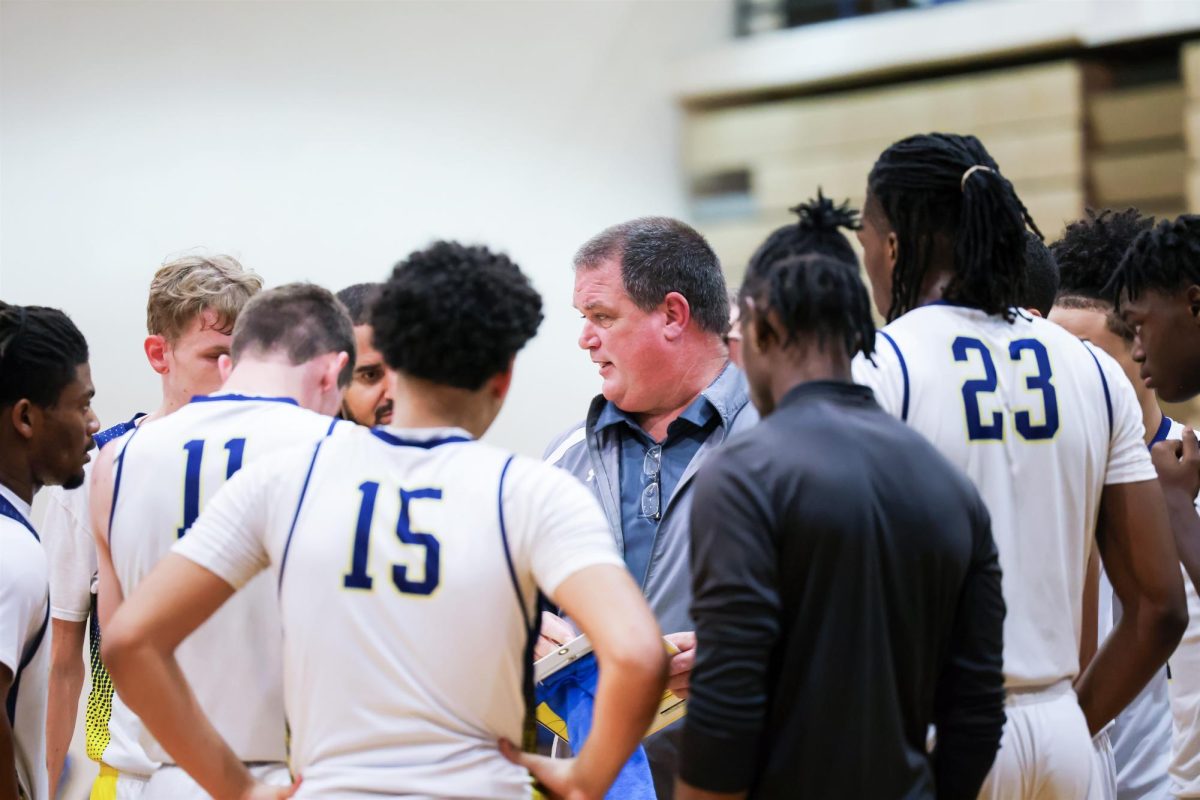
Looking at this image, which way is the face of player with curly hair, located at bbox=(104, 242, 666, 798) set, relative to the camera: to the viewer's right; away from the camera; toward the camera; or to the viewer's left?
away from the camera

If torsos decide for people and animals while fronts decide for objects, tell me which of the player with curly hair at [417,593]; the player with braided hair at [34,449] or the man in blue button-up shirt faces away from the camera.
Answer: the player with curly hair

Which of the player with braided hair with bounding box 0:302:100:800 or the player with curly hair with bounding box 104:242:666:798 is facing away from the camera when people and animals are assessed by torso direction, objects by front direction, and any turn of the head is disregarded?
the player with curly hair

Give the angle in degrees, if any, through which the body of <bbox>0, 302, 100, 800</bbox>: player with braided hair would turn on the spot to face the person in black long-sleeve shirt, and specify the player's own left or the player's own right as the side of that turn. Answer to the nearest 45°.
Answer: approximately 45° to the player's own right

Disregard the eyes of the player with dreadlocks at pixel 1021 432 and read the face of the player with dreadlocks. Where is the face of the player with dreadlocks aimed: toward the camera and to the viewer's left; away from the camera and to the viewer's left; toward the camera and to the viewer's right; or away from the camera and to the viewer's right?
away from the camera and to the viewer's left

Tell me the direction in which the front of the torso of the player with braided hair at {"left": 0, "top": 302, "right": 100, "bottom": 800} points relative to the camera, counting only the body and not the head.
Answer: to the viewer's right

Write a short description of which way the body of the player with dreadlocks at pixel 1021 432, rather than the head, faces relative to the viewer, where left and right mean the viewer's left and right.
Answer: facing away from the viewer and to the left of the viewer

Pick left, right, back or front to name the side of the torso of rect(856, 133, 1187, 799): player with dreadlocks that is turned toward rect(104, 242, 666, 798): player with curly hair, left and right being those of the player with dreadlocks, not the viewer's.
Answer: left

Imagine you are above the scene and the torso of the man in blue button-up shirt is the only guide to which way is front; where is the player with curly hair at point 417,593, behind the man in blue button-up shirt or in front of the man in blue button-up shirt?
in front

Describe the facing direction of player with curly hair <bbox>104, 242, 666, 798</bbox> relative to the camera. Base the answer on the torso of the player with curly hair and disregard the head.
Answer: away from the camera

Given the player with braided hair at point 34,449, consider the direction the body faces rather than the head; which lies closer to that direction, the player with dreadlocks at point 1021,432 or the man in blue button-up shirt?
the man in blue button-up shirt

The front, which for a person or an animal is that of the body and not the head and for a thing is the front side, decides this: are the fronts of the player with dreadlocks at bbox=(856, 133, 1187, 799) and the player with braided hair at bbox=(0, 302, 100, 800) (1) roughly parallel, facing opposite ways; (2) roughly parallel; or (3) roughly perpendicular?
roughly perpendicular

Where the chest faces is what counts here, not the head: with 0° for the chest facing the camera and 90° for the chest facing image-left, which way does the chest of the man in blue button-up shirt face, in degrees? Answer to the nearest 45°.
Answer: approximately 45°

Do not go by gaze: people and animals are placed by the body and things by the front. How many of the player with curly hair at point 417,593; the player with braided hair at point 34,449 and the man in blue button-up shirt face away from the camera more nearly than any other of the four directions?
1

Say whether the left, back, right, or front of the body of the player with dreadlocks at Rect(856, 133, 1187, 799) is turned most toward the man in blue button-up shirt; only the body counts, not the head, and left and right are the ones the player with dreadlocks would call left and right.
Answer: left
